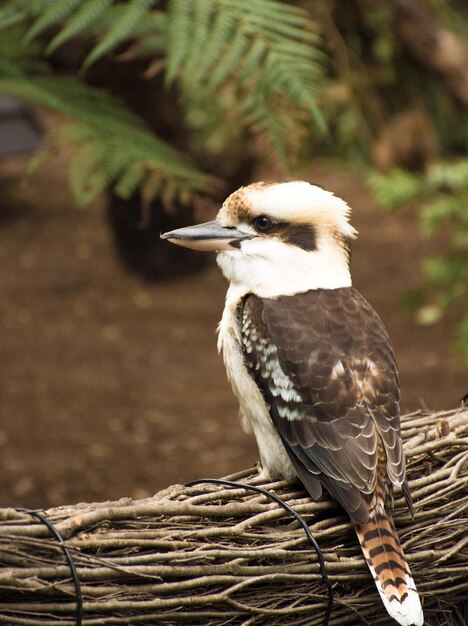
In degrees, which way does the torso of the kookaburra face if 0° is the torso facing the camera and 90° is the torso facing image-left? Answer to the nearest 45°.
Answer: approximately 135°
